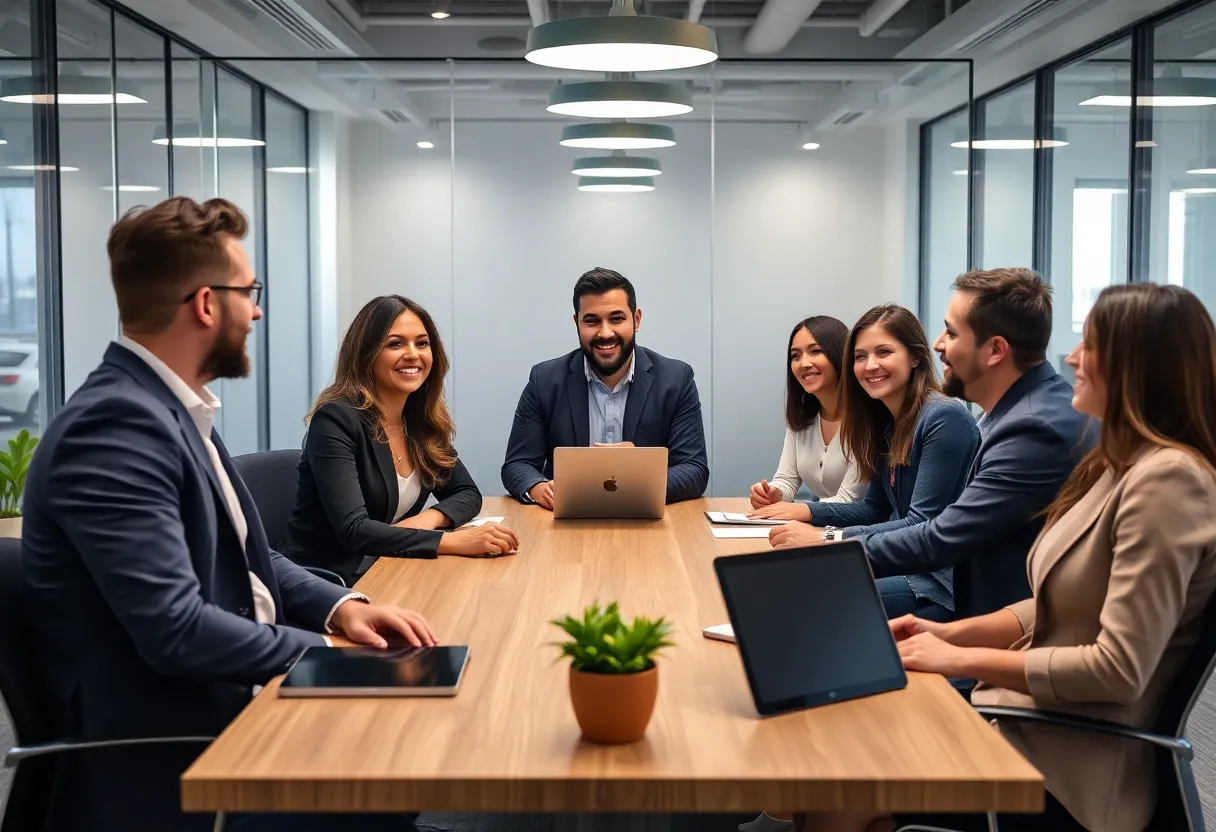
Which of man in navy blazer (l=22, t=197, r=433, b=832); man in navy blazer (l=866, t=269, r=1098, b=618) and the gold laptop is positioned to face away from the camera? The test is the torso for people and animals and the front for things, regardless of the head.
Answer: the gold laptop

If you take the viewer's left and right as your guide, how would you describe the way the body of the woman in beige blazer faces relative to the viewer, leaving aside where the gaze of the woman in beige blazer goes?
facing to the left of the viewer

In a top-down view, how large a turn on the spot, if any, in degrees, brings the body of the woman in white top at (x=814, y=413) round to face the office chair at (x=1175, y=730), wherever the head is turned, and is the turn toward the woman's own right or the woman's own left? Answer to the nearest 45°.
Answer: approximately 45° to the woman's own left

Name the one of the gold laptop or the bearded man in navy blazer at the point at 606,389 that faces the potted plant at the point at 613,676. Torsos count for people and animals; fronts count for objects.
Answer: the bearded man in navy blazer

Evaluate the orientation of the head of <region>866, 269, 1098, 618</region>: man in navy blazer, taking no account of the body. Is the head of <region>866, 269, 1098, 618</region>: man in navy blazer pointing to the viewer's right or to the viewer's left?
to the viewer's left

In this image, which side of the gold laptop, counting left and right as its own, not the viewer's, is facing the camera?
back

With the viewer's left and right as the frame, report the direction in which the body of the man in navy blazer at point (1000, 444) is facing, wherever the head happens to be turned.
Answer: facing to the left of the viewer

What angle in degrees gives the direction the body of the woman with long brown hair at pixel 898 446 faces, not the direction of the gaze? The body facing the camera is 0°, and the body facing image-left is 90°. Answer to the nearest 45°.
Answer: approximately 45°

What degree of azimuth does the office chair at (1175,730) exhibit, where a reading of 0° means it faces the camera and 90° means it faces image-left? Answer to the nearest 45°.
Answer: approximately 90°

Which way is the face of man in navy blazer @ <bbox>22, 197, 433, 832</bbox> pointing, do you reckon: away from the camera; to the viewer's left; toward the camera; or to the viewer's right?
to the viewer's right

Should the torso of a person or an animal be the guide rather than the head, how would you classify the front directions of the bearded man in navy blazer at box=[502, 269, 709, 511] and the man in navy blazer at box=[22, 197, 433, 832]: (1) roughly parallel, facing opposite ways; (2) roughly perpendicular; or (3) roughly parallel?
roughly perpendicular

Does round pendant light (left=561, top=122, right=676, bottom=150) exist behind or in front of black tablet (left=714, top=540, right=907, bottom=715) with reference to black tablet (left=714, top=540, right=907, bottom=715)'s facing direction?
behind
